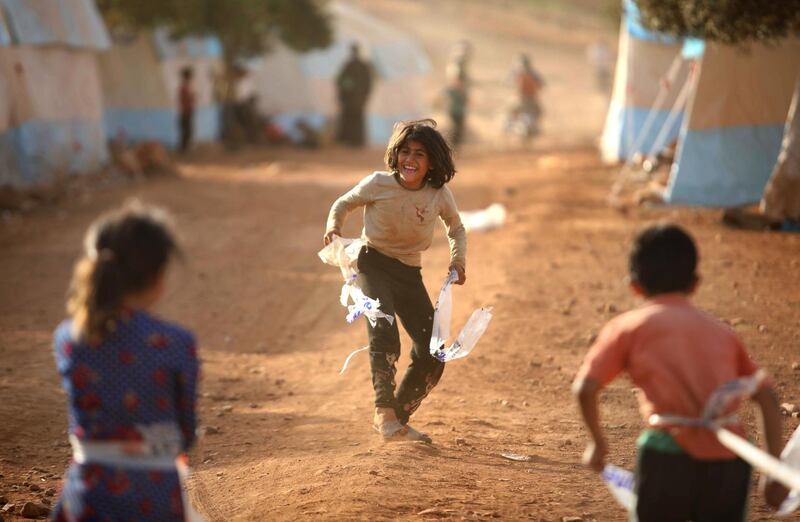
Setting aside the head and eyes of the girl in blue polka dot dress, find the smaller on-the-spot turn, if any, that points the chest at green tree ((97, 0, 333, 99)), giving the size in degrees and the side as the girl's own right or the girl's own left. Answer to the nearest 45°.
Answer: approximately 45° to the girl's own left

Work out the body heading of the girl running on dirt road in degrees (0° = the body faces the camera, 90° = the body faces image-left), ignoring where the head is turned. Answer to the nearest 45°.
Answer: approximately 0°

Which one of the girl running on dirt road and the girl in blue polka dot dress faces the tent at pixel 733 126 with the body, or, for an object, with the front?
the girl in blue polka dot dress

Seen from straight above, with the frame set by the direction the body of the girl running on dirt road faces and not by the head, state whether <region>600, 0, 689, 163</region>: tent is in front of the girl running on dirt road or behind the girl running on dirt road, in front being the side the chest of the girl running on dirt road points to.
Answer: behind

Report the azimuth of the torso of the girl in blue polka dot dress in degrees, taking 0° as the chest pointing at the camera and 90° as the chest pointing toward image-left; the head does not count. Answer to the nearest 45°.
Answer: approximately 225°

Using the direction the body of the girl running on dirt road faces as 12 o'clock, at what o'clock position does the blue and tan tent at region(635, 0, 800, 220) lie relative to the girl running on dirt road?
The blue and tan tent is roughly at 7 o'clock from the girl running on dirt road.

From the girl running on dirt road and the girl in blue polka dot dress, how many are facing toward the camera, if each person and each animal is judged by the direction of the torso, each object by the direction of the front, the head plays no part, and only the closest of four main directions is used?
1

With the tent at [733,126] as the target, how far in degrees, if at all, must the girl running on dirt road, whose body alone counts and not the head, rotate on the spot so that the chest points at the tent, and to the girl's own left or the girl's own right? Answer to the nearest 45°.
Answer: approximately 135° to the girl's own left

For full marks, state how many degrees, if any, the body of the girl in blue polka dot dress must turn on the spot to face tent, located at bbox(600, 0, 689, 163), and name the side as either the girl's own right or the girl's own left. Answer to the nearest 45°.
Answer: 0° — they already face it

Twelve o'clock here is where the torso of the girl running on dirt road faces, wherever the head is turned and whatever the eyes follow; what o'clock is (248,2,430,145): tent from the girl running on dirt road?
The tent is roughly at 6 o'clock from the girl running on dirt road.

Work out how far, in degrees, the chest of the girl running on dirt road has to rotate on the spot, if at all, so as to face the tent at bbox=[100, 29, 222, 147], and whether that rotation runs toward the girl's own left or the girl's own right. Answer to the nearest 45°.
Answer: approximately 180°
